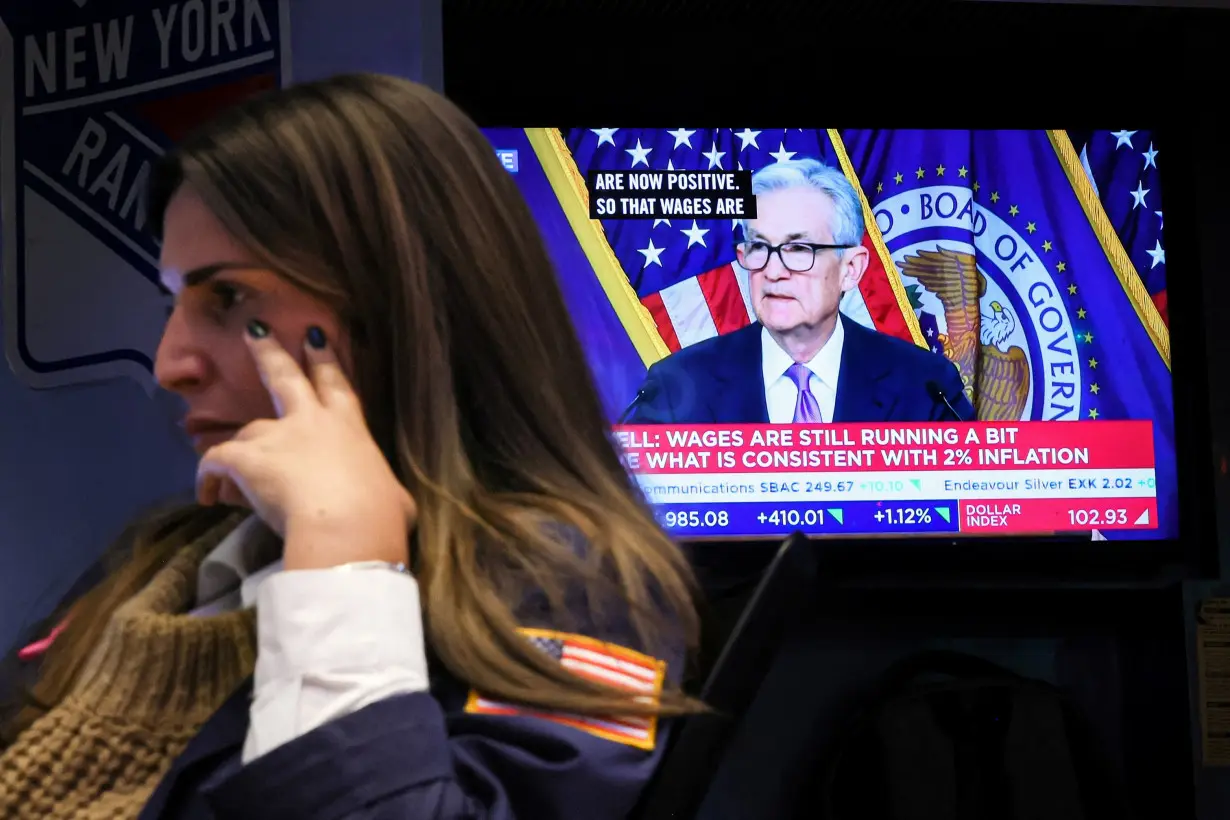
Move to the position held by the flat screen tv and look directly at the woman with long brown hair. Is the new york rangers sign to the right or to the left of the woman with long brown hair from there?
right

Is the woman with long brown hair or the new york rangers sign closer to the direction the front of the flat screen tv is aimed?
the woman with long brown hair

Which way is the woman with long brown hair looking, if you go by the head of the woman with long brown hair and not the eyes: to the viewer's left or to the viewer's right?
to the viewer's left

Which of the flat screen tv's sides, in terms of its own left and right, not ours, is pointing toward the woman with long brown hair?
front

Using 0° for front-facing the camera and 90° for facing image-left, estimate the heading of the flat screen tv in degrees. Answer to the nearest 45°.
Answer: approximately 0°

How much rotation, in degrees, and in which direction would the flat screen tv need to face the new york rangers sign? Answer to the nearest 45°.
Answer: approximately 45° to its right
